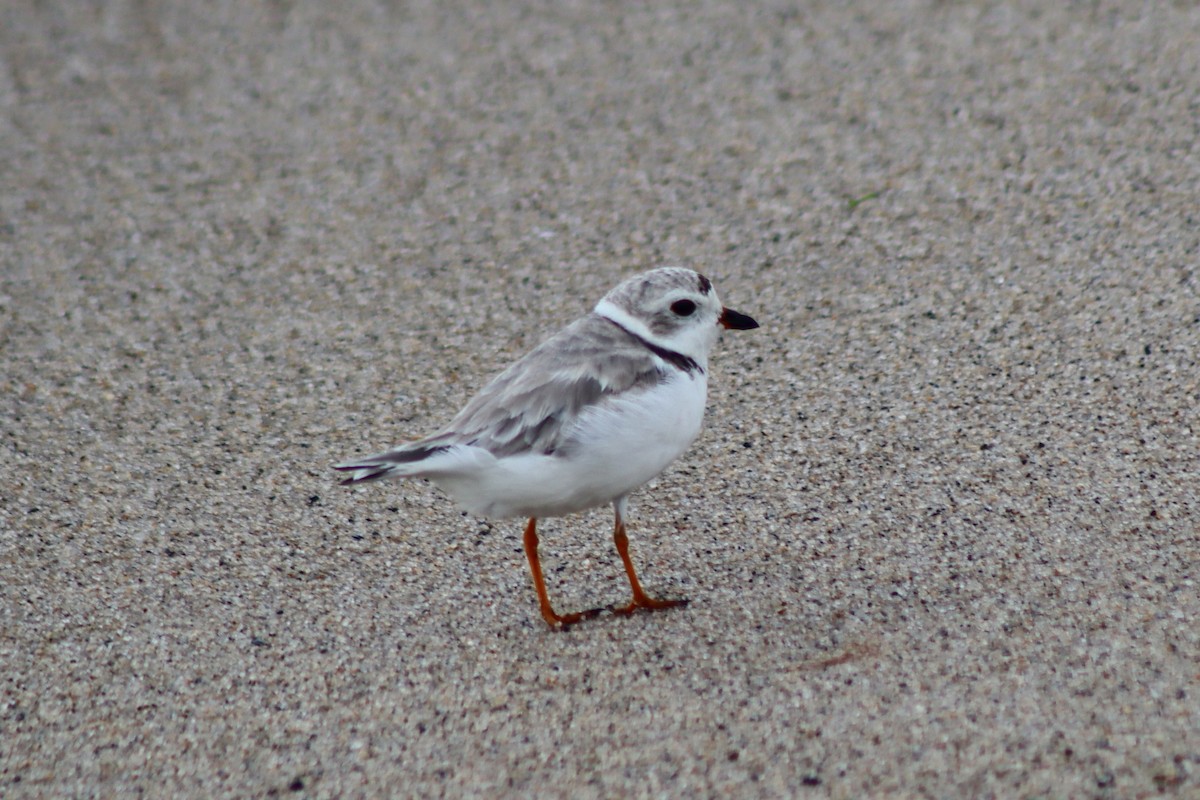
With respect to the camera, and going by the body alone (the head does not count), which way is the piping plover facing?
to the viewer's right
